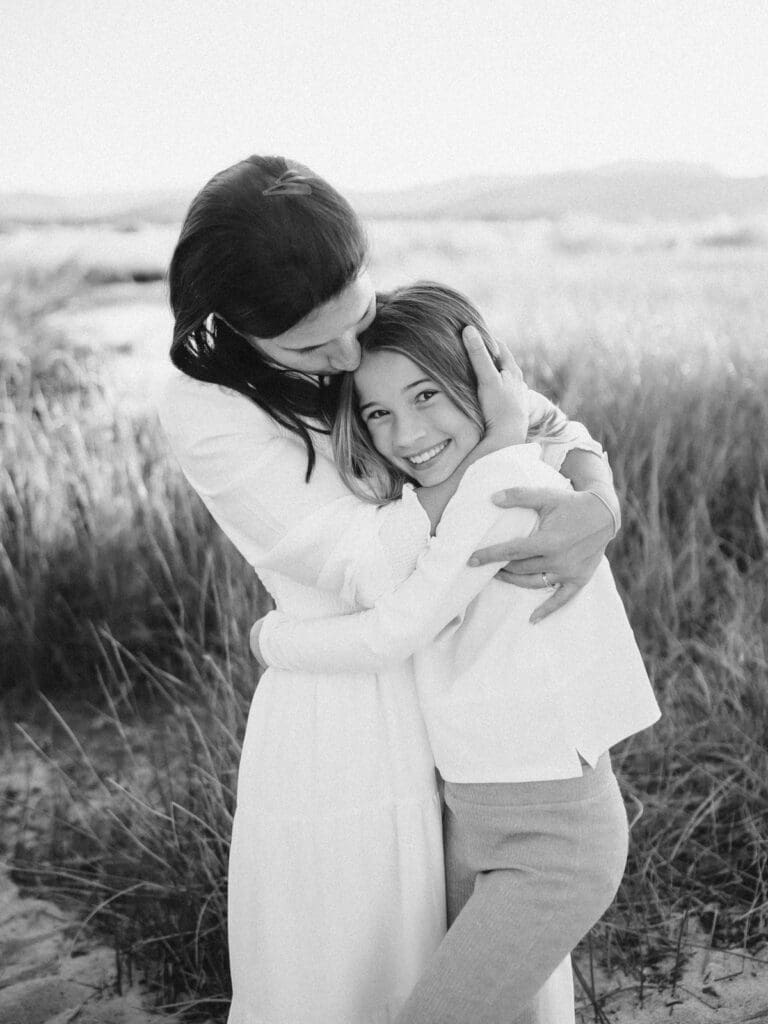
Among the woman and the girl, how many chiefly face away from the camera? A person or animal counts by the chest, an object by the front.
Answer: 0

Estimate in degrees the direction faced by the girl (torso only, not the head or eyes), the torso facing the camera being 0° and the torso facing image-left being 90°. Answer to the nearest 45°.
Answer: approximately 45°

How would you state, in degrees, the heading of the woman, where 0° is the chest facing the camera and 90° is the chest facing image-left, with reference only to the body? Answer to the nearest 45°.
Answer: approximately 315°
